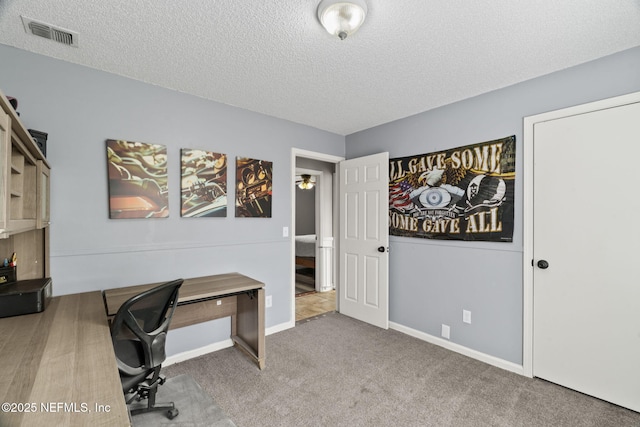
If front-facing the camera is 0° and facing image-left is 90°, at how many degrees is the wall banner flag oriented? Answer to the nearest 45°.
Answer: approximately 45°

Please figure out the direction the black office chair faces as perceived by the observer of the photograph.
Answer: facing away from the viewer and to the left of the viewer

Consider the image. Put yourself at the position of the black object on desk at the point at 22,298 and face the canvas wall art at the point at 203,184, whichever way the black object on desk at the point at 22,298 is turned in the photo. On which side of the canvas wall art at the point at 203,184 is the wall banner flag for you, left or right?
right

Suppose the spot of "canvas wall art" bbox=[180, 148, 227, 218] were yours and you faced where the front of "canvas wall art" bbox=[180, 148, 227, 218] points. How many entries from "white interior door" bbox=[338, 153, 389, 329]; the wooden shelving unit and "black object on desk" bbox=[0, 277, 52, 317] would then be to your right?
2

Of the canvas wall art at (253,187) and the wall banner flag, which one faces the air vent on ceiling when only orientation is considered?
the wall banner flag

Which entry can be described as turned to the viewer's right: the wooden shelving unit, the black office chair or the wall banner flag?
the wooden shelving unit

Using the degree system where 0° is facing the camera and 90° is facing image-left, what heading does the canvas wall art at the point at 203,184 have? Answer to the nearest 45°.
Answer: approximately 315°

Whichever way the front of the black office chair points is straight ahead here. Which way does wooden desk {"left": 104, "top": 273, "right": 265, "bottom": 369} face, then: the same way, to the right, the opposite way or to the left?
the opposite way
